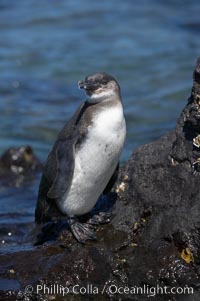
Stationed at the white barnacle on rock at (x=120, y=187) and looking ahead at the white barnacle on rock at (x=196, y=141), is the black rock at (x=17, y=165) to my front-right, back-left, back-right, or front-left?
back-left

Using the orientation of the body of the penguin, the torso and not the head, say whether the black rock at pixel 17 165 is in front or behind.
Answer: behind

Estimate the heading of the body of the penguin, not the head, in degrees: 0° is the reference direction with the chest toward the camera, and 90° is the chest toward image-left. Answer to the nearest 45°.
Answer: approximately 315°

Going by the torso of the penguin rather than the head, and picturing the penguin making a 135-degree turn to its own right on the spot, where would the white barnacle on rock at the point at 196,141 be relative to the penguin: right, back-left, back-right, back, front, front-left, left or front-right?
back
